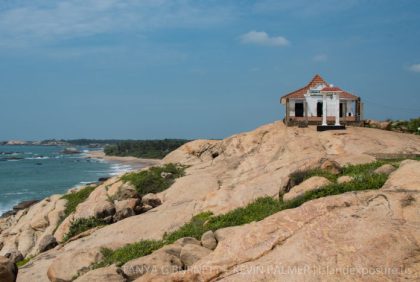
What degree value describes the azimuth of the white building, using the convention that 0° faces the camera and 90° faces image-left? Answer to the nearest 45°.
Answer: approximately 0°

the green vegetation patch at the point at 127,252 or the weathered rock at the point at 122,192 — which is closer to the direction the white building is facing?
the green vegetation patch

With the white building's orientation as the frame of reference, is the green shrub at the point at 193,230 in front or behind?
in front

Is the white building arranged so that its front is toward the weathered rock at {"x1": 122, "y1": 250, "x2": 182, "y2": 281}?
yes

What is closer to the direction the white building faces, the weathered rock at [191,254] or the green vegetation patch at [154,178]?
the weathered rock

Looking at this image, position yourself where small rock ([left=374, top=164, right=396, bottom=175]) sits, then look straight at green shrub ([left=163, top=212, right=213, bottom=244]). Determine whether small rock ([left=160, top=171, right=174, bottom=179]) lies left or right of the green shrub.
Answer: right

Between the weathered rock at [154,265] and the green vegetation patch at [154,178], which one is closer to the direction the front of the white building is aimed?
the weathered rock

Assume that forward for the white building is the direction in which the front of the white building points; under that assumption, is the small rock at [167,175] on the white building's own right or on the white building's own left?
on the white building's own right

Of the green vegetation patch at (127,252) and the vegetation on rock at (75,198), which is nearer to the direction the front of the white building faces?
the green vegetation patch

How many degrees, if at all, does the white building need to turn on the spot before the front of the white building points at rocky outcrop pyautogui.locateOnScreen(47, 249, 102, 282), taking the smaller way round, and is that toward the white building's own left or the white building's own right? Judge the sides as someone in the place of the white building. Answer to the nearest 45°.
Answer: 0° — it already faces it

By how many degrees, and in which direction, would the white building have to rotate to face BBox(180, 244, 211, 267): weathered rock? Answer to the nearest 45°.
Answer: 0° — it already faces it

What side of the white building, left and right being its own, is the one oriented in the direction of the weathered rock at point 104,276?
front

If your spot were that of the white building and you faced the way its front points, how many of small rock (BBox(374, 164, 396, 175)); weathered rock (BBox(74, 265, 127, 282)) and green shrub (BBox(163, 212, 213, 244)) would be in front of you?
3
